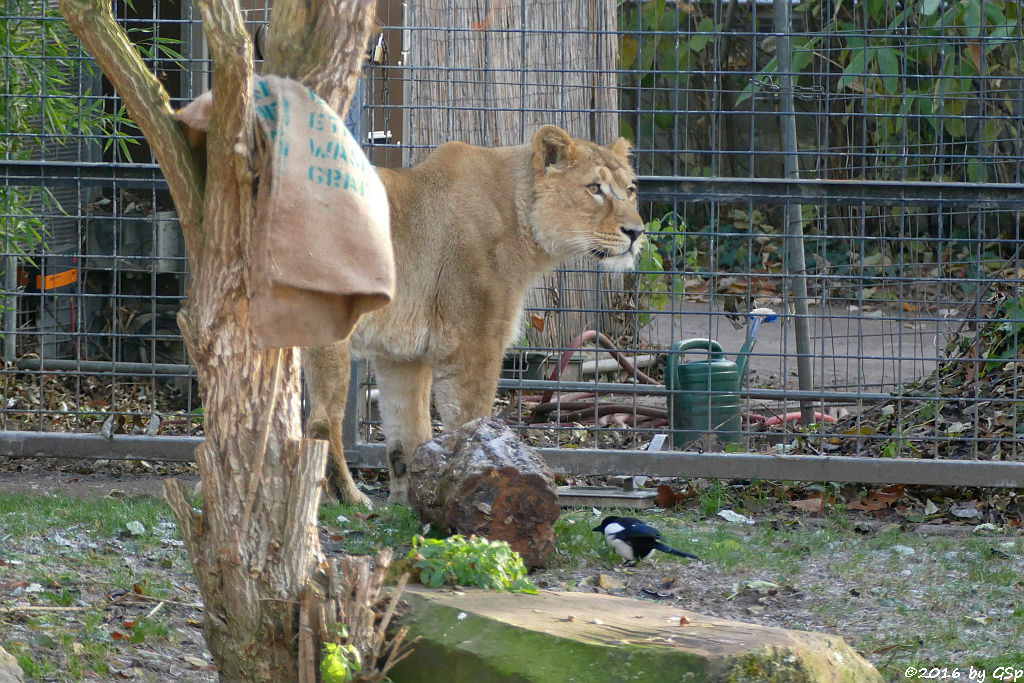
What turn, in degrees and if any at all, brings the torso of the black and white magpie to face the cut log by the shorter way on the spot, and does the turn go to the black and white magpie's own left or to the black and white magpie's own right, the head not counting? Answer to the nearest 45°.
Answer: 0° — it already faces it

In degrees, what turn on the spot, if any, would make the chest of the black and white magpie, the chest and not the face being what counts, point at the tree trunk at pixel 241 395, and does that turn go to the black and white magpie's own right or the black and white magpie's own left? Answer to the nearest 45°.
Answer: approximately 45° to the black and white magpie's own left

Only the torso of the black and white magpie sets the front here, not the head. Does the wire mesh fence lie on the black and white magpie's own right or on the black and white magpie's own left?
on the black and white magpie's own right

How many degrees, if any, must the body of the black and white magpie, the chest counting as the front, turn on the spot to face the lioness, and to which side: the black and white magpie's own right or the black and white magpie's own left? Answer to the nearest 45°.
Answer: approximately 45° to the black and white magpie's own right

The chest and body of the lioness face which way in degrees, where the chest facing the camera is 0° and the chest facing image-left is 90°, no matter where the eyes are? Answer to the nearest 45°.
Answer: approximately 315°

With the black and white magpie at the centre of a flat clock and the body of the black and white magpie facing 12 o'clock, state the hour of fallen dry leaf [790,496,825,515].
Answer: The fallen dry leaf is roughly at 4 o'clock from the black and white magpie.

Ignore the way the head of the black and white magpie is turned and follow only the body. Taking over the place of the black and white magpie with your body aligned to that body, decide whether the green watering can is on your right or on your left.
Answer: on your right

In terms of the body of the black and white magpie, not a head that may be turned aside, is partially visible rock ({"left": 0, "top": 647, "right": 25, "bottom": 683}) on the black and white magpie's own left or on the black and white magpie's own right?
on the black and white magpie's own left

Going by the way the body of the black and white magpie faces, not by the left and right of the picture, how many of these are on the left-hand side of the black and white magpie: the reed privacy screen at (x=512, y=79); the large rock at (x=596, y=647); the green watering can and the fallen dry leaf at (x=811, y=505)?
1

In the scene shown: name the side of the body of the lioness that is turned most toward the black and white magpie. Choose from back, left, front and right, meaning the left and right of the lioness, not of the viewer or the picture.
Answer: front

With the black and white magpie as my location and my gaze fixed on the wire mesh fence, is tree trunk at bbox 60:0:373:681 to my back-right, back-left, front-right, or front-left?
back-left

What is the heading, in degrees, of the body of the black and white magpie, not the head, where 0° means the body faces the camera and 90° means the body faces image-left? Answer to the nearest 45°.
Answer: approximately 90°

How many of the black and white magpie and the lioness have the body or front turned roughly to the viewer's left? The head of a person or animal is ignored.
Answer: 1
